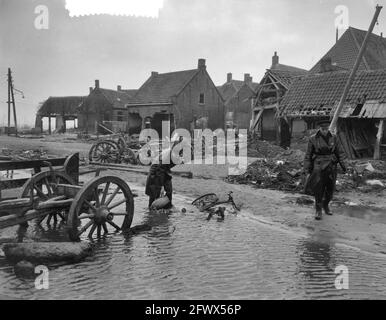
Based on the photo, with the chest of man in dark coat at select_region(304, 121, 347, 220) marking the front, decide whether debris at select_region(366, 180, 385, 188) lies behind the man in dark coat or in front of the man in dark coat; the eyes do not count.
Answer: behind

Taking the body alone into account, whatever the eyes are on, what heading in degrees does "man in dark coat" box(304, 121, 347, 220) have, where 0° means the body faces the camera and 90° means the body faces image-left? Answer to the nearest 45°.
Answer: approximately 0°

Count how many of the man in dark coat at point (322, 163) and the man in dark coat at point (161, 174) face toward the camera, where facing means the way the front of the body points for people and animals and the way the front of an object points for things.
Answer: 1

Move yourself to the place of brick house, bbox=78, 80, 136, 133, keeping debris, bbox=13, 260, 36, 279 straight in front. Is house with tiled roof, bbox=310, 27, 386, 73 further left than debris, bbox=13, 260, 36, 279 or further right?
left

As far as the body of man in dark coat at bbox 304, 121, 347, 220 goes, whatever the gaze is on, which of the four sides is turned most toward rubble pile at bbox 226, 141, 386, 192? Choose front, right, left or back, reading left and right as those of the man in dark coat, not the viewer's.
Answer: back
